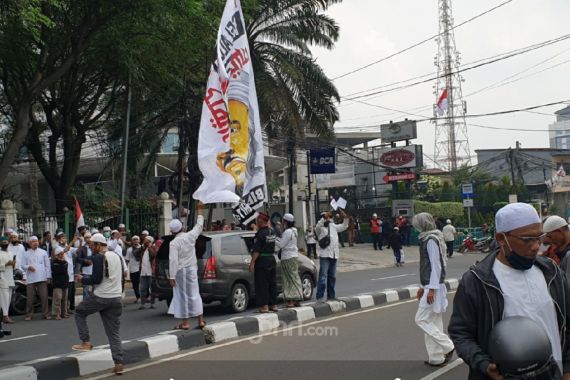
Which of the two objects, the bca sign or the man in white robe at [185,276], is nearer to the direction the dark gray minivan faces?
the bca sign

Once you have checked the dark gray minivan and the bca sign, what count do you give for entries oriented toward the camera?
1

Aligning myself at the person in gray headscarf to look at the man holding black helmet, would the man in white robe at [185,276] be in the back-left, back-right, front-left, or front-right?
back-right

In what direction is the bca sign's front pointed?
toward the camera

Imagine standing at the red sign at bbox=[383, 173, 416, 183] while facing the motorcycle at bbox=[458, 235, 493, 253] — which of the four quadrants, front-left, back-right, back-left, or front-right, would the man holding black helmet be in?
front-right

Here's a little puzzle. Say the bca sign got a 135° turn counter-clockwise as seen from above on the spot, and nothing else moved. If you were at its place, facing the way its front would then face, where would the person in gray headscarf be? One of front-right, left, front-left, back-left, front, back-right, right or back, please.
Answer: back-right

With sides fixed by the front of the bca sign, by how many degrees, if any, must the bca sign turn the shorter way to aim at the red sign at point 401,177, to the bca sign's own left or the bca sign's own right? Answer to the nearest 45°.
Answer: approximately 135° to the bca sign's own left

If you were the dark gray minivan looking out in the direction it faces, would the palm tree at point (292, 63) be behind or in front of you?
in front

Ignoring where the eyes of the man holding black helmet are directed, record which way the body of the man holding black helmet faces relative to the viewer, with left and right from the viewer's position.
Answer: facing the viewer and to the right of the viewer

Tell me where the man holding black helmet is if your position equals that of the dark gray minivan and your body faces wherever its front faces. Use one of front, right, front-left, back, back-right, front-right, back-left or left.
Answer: back-right

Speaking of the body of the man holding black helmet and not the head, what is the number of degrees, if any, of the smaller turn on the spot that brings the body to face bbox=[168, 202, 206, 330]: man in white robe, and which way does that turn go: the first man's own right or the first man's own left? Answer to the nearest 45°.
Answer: approximately 180°

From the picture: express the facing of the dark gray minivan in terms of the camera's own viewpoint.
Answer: facing away from the viewer and to the right of the viewer

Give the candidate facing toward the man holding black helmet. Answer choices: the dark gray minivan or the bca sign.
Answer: the bca sign
